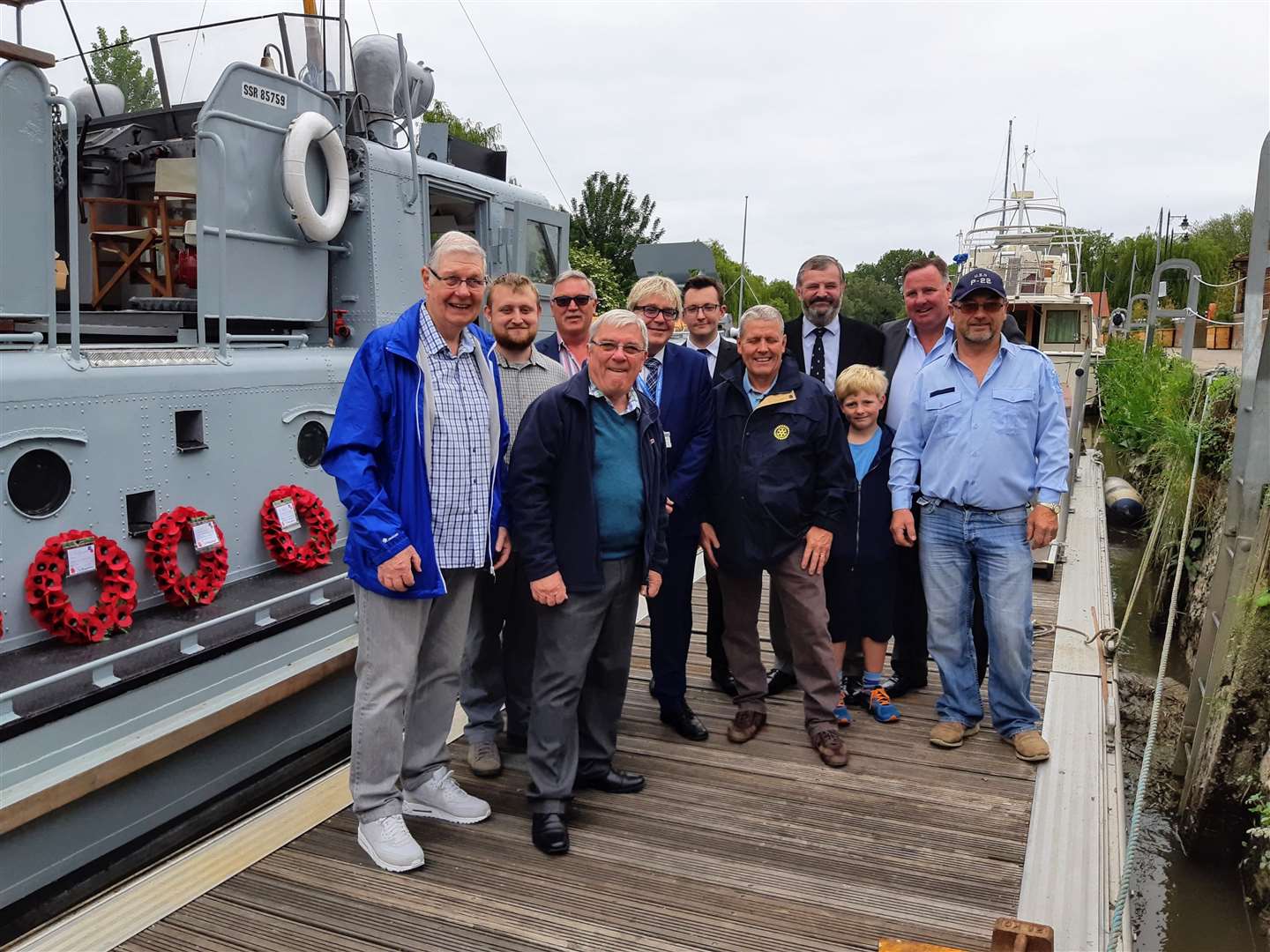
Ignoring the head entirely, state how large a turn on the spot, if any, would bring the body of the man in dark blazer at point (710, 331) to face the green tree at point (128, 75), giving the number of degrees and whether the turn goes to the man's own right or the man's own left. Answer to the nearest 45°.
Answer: approximately 135° to the man's own right

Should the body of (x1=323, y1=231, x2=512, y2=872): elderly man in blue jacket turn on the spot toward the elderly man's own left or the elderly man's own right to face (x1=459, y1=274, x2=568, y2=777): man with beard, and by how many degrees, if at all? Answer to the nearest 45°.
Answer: approximately 90° to the elderly man's own left

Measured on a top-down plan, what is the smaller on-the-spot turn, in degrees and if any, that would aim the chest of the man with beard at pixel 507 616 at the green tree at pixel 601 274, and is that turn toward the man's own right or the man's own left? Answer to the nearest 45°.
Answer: approximately 180°

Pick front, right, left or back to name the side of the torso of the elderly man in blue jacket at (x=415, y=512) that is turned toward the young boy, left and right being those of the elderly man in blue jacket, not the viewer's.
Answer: left
